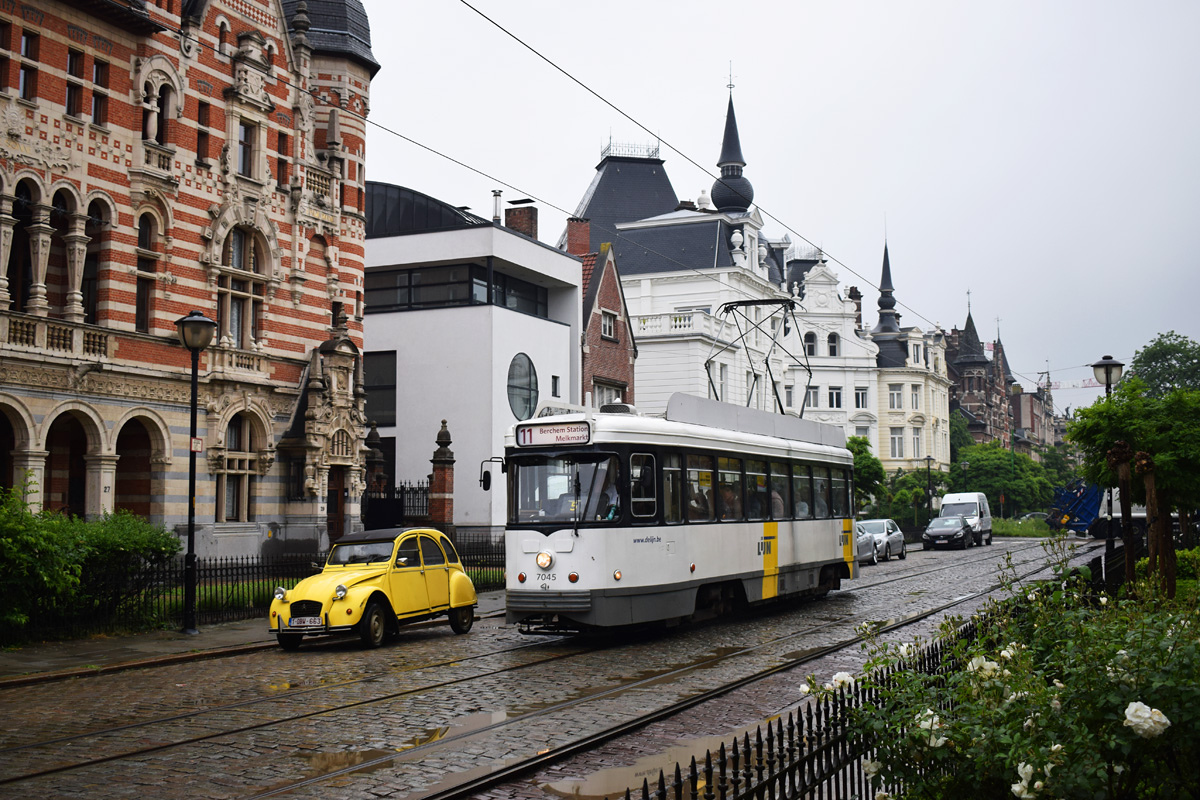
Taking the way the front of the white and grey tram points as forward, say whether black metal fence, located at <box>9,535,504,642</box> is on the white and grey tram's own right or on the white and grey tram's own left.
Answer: on the white and grey tram's own right

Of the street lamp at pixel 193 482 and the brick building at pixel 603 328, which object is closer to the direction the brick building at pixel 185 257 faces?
the street lamp

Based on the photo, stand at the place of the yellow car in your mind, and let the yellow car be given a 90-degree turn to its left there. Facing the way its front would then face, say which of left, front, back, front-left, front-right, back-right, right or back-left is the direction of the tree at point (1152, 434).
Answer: front-left

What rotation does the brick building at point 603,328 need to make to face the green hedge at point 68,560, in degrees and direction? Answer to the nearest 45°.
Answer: approximately 45° to its right

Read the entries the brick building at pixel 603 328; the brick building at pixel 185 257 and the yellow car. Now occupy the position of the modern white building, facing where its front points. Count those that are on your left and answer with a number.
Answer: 1

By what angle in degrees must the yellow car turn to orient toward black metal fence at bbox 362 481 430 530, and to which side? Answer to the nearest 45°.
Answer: approximately 135° to its right

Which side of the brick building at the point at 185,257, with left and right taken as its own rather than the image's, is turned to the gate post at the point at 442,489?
left

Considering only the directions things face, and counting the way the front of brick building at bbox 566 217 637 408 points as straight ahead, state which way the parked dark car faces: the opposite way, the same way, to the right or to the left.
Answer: to the right

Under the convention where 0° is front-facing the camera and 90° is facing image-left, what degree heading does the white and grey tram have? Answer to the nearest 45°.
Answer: approximately 45°

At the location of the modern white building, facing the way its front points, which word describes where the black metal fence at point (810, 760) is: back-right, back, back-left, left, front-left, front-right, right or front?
front-right
